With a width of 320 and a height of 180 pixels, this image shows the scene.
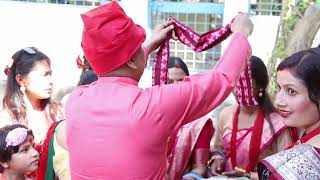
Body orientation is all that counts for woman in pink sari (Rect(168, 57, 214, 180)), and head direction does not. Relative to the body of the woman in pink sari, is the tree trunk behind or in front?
behind

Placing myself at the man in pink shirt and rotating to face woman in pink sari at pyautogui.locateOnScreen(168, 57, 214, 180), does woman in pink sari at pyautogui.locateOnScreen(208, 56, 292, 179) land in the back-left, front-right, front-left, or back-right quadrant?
front-right

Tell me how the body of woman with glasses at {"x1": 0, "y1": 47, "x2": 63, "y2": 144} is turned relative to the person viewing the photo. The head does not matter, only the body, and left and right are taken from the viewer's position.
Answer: facing the viewer and to the right of the viewer

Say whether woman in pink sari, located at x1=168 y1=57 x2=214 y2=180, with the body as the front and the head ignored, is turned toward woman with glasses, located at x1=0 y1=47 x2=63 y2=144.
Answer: no

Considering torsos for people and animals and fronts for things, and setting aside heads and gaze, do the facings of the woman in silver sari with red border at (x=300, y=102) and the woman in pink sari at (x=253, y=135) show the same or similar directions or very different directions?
same or similar directions

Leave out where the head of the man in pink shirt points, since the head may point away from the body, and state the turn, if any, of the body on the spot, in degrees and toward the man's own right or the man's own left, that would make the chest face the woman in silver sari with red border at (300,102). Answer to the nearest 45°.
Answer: approximately 45° to the man's own right

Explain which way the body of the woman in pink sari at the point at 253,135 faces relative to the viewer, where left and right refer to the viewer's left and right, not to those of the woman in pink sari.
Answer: facing the viewer and to the left of the viewer

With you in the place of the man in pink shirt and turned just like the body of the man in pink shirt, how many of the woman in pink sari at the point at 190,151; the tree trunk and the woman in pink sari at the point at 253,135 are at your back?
0

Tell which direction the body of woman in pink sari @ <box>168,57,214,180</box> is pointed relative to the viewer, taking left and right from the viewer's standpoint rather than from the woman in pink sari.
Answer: facing the viewer

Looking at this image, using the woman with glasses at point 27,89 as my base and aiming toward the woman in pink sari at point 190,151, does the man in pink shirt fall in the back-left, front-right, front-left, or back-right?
front-right

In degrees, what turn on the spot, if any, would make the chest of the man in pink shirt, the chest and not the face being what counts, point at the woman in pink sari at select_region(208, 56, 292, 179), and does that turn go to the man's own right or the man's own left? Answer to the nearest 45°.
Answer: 0° — they already face them

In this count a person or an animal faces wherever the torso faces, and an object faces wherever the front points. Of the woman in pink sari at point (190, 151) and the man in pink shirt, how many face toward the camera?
1

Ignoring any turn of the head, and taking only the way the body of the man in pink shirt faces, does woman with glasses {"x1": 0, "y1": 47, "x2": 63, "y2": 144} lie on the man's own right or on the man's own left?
on the man's own left

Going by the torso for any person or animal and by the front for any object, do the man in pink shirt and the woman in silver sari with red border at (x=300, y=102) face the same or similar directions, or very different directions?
very different directions

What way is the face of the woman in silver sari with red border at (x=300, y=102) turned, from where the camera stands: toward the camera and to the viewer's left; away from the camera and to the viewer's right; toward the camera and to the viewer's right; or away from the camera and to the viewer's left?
toward the camera and to the viewer's left

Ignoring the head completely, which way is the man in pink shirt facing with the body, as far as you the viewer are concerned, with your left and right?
facing away from the viewer and to the right of the viewer

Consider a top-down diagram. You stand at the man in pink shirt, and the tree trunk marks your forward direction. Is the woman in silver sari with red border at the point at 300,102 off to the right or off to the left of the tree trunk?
right

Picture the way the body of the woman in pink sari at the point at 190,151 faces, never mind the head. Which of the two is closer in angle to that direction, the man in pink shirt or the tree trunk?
the man in pink shirt
